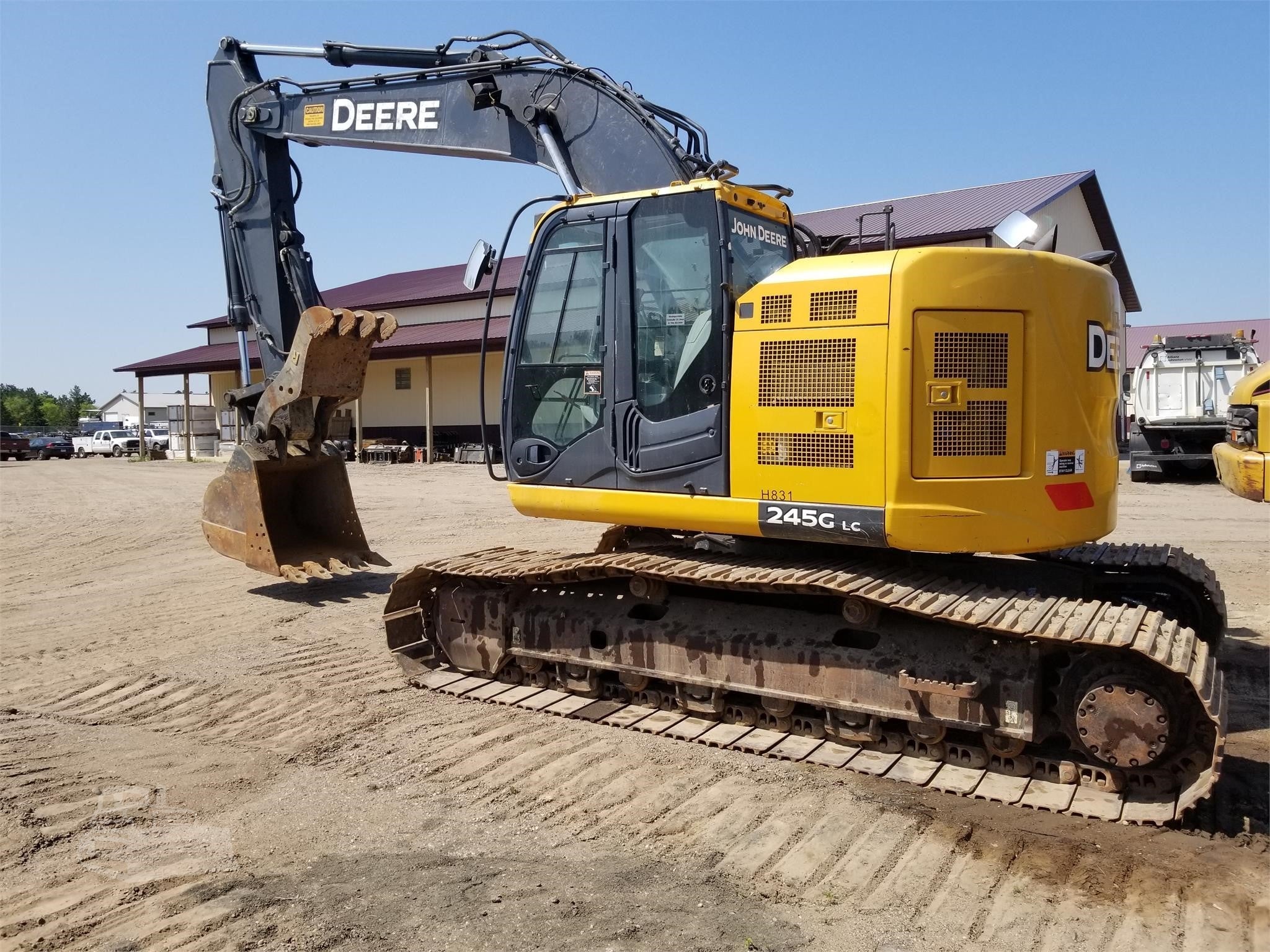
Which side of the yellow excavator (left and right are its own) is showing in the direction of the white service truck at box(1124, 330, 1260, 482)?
right

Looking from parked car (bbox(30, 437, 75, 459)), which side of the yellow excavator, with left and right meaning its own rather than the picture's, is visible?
front

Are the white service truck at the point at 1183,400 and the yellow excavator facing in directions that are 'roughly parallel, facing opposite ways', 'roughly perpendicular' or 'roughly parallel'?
roughly perpendicular

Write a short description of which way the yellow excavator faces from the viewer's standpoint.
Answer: facing away from the viewer and to the left of the viewer

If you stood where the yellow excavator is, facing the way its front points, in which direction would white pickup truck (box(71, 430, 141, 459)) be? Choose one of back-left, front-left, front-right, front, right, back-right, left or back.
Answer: front

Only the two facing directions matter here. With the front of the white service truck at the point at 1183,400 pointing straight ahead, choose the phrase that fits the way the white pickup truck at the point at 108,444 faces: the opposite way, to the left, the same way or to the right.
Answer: to the right
